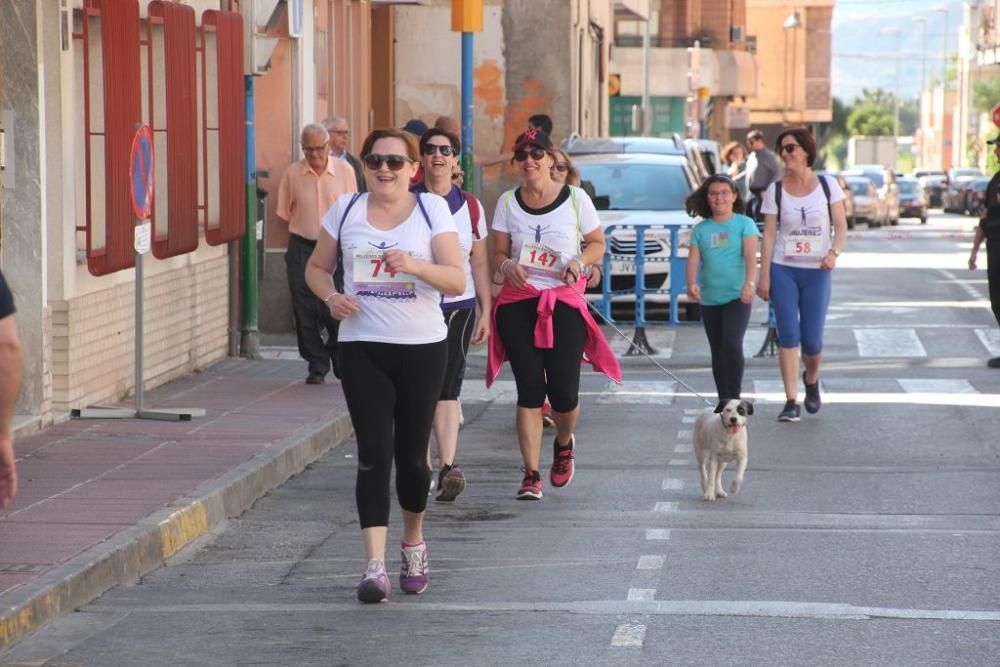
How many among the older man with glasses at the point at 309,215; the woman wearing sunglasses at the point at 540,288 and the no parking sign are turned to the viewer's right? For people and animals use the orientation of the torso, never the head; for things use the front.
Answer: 1

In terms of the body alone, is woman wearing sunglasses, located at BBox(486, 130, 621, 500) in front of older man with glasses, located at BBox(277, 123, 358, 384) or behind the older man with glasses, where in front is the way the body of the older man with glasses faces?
in front

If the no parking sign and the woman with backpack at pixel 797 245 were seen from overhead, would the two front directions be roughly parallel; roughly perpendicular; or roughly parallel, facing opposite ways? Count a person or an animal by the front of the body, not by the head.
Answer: roughly perpendicular

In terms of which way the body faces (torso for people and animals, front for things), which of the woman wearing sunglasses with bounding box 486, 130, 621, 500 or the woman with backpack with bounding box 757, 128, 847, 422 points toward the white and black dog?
the woman with backpack

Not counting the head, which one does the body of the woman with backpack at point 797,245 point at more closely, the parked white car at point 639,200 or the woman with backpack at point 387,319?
the woman with backpack

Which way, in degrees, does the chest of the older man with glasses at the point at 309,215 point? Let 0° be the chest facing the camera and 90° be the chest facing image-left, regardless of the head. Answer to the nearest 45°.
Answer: approximately 0°

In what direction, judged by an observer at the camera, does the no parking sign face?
facing to the right of the viewer

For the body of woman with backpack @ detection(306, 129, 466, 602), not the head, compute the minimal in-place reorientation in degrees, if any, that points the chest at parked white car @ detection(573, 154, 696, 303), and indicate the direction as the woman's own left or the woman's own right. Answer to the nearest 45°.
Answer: approximately 180°

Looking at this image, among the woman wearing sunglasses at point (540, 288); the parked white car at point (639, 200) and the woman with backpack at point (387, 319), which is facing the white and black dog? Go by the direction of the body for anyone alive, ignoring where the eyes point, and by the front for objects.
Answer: the parked white car

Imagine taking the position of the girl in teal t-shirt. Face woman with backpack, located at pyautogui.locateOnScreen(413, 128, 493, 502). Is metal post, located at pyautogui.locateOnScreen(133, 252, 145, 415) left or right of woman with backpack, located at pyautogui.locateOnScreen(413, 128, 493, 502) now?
right

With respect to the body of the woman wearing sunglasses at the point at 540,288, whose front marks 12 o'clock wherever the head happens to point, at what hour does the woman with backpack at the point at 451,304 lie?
The woman with backpack is roughly at 3 o'clock from the woman wearing sunglasses.

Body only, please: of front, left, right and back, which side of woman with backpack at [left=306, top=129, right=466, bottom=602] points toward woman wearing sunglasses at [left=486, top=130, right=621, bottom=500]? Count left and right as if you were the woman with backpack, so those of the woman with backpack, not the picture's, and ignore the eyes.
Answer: back
